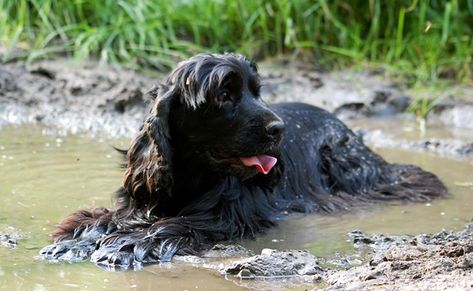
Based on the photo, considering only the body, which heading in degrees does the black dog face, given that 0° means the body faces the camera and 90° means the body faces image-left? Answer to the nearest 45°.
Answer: approximately 45°

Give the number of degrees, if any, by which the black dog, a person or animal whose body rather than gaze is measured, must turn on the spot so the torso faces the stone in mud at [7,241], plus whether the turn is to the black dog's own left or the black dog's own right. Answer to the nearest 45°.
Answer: approximately 45° to the black dog's own right

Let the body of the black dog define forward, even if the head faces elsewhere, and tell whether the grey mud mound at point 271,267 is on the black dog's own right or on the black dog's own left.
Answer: on the black dog's own left
